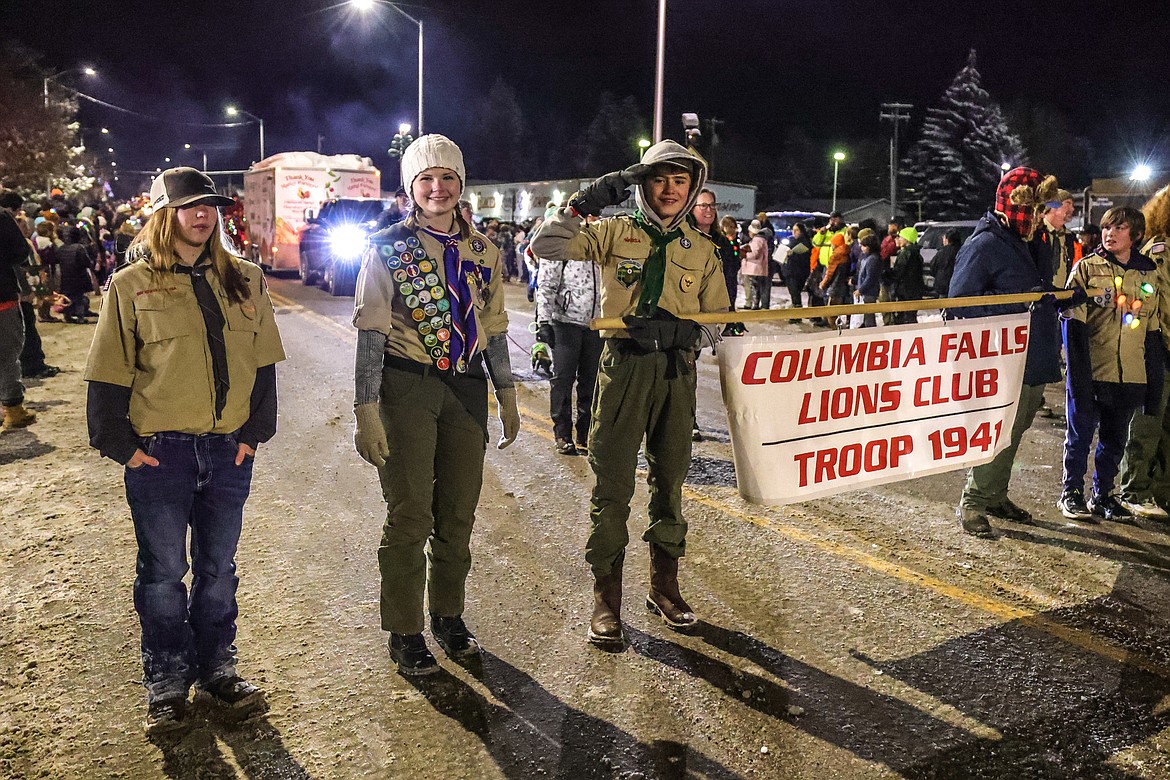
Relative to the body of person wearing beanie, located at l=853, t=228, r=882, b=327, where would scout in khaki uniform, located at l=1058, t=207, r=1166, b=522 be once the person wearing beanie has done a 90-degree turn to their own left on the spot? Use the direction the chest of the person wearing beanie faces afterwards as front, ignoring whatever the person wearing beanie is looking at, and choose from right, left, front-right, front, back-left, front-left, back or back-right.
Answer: front

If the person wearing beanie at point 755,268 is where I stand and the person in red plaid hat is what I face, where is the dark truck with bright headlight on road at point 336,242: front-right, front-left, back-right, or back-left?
back-right

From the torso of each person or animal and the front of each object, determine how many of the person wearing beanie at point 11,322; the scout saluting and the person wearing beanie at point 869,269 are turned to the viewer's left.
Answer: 1

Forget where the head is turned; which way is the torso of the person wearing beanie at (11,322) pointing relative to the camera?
to the viewer's right

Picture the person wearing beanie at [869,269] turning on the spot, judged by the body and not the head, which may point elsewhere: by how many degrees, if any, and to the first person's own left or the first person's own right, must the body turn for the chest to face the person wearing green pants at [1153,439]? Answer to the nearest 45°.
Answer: approximately 90° to the first person's own left

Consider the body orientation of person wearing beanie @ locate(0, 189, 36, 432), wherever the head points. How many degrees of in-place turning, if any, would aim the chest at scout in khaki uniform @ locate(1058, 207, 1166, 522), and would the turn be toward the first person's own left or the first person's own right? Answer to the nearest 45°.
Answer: approximately 45° to the first person's own right

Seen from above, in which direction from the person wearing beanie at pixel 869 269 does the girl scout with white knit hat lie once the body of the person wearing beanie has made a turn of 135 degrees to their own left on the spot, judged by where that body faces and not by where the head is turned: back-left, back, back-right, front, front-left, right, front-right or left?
front-right

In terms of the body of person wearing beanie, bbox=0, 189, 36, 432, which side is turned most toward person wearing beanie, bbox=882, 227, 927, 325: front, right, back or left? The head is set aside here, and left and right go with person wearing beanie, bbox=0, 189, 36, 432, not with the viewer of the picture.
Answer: front

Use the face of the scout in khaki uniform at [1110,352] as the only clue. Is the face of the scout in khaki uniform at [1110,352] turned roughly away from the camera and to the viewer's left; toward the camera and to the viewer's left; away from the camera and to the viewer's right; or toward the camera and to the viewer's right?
toward the camera and to the viewer's left

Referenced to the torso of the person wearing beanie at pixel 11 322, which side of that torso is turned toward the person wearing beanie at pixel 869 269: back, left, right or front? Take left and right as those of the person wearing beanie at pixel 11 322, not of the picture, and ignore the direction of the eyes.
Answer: front

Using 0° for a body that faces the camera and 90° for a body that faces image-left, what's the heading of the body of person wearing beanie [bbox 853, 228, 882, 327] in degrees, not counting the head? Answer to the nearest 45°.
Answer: approximately 90°

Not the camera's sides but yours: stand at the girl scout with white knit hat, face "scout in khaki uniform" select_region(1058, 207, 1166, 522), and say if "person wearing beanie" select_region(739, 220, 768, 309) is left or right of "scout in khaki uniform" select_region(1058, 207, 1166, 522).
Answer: left
